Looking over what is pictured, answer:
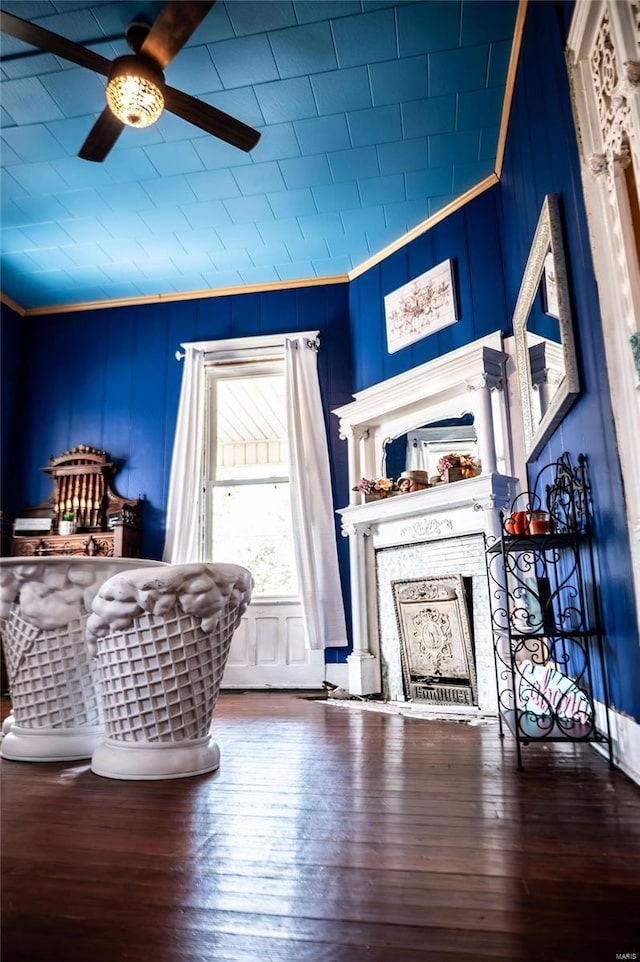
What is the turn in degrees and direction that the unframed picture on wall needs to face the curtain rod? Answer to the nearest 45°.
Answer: approximately 45° to its right

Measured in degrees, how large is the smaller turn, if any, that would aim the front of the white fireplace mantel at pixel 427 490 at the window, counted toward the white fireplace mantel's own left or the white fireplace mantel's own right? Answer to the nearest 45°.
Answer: approximately 90° to the white fireplace mantel's own right

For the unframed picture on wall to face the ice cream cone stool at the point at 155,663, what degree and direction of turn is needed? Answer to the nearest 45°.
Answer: approximately 45° to its left

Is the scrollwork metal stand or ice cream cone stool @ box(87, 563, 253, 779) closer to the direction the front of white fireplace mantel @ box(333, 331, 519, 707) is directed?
the ice cream cone stool

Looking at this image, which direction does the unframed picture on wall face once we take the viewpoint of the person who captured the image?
facing the viewer and to the left of the viewer

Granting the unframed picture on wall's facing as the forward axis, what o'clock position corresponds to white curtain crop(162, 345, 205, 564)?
The white curtain is roughly at 2 o'clock from the unframed picture on wall.

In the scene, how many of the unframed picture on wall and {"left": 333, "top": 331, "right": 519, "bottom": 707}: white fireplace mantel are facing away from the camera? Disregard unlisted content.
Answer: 0

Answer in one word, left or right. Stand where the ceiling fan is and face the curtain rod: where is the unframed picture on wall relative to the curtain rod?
right

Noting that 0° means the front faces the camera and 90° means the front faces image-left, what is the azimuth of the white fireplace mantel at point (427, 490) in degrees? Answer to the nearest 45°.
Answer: approximately 45°
